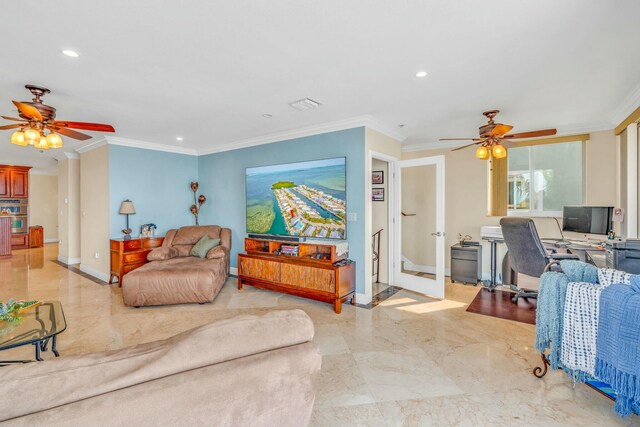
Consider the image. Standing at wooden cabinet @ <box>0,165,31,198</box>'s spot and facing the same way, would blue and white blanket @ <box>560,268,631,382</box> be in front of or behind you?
in front

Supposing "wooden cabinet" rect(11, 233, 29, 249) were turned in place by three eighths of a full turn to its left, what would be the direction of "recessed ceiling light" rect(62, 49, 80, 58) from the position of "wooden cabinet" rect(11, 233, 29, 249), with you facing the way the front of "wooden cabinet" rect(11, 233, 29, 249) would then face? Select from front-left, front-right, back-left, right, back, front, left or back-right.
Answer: back-right

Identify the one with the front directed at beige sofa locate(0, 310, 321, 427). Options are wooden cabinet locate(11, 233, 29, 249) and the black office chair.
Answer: the wooden cabinet

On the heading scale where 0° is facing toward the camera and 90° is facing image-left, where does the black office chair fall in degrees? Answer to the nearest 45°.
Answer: approximately 225°

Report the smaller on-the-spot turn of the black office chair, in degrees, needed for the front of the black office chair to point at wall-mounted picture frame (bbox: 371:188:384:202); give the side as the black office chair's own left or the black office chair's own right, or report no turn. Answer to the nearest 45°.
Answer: approximately 135° to the black office chair's own left

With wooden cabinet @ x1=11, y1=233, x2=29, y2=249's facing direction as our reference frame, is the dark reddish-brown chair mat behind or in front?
in front

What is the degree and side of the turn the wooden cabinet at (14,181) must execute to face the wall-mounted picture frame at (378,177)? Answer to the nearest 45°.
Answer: approximately 45° to its left

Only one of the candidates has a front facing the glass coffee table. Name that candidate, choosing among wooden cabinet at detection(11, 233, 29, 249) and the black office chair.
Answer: the wooden cabinet

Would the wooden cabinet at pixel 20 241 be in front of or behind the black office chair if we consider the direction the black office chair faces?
behind

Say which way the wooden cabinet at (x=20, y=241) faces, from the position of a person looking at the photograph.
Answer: facing the viewer

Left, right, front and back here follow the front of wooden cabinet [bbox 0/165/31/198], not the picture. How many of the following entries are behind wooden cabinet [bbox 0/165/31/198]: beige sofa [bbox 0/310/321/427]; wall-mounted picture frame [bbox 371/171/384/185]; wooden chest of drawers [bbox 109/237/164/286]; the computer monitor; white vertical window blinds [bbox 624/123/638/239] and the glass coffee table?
0

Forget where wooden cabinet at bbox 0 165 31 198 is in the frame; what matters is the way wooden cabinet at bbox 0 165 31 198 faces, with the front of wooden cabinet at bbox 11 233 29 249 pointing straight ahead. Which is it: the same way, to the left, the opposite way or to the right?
the same way

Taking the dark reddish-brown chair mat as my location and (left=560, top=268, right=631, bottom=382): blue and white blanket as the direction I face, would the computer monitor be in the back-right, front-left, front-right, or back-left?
back-left

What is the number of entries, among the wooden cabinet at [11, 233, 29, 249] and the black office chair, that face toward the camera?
1

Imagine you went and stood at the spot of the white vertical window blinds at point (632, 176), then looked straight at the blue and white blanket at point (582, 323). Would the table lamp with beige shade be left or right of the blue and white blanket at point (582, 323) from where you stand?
right

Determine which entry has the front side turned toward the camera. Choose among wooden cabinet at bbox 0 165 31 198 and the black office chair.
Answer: the wooden cabinet
